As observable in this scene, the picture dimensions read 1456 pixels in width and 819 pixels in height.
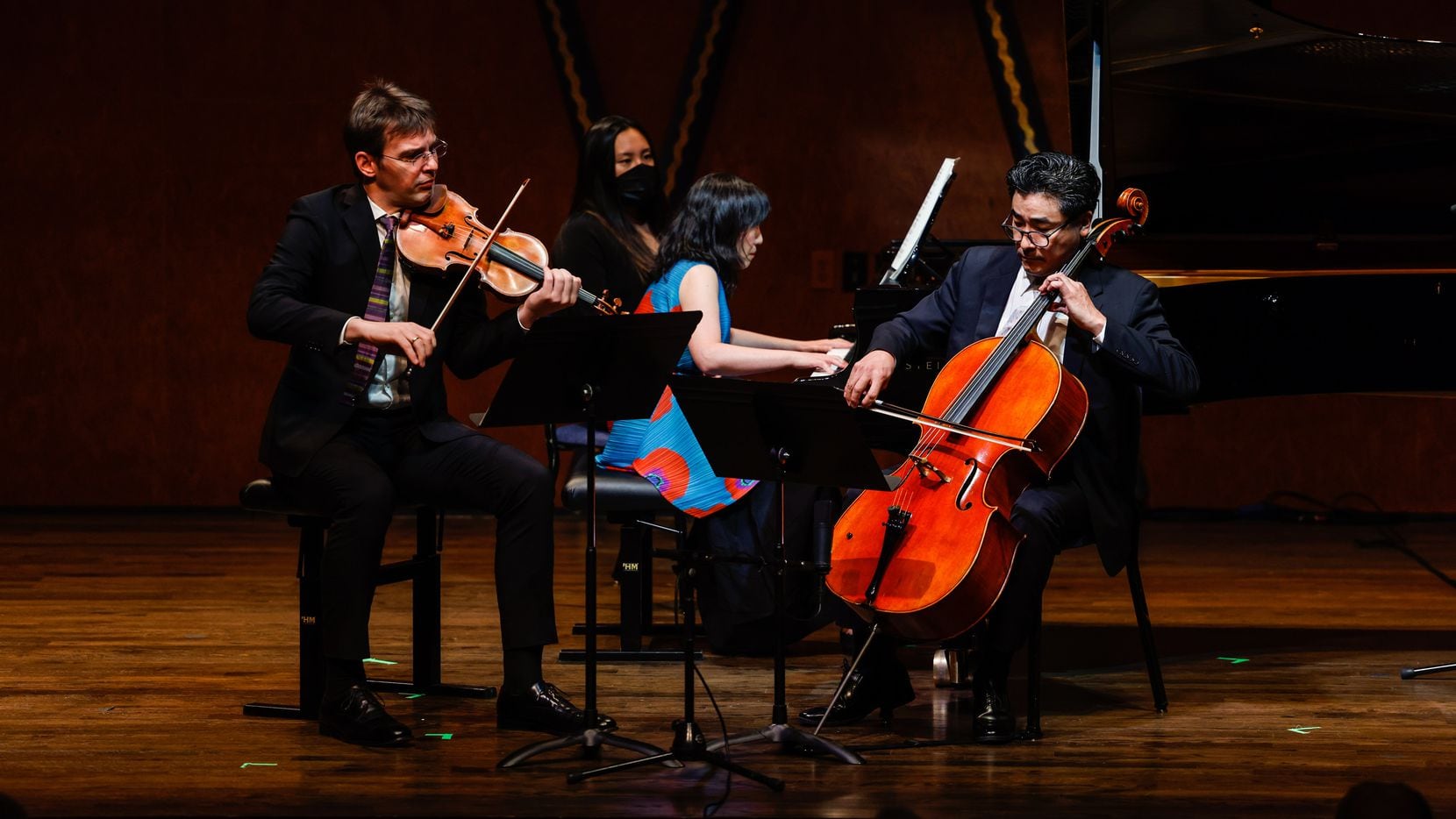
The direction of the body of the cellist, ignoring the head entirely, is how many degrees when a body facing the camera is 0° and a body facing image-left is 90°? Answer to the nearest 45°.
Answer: approximately 45°

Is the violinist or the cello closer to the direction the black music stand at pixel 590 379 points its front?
the violinist

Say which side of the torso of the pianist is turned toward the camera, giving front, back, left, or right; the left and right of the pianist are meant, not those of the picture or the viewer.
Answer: right

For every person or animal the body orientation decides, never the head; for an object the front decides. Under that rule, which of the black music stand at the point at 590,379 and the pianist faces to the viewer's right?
the pianist

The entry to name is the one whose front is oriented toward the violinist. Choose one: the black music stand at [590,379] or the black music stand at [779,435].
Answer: the black music stand at [590,379]

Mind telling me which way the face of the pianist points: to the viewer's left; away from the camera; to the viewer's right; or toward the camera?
to the viewer's right

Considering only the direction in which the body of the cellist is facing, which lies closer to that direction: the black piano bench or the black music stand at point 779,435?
the black music stand

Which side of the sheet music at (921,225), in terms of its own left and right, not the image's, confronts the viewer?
left

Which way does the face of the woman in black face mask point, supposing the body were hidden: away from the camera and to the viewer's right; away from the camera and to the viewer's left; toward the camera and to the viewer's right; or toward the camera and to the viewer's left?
toward the camera and to the viewer's right

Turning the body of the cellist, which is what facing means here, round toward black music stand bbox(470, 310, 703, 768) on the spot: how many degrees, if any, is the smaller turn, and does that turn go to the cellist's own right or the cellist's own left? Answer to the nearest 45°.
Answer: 0° — they already face it
